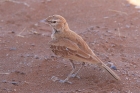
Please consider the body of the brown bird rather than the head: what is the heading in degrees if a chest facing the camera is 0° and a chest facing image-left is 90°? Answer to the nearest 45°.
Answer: approximately 90°
